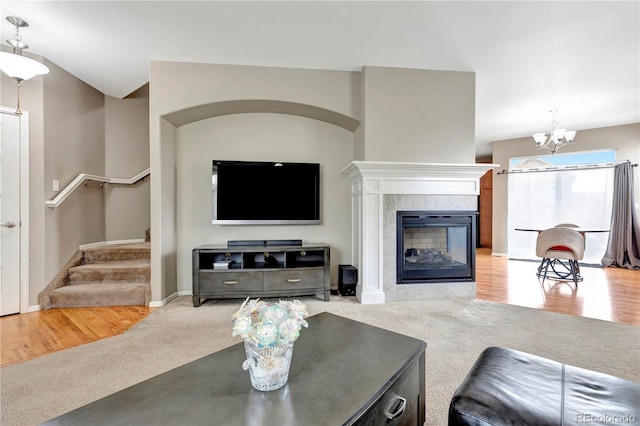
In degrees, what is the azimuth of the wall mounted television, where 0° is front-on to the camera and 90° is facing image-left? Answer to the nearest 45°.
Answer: approximately 0°

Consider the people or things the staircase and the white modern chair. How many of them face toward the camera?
1

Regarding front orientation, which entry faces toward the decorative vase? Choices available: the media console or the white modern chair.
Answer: the media console

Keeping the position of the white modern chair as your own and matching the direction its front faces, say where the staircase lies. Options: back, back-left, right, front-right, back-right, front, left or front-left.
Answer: back-left

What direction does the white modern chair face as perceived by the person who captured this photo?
facing away from the viewer

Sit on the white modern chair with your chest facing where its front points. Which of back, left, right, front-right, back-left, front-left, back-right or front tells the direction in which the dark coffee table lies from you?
back

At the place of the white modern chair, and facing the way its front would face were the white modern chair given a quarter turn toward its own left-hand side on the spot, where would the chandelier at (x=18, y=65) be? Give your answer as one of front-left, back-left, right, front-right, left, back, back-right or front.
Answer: front-left

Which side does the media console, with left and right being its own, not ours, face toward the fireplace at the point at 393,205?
left

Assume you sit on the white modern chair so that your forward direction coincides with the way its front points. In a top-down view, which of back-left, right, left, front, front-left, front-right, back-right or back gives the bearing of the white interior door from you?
back-left

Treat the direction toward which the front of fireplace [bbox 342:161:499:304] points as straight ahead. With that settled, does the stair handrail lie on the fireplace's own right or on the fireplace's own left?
on the fireplace's own right

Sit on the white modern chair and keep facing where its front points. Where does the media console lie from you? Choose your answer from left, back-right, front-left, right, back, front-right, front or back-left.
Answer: back-left

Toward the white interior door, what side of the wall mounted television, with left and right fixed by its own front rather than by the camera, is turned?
right
